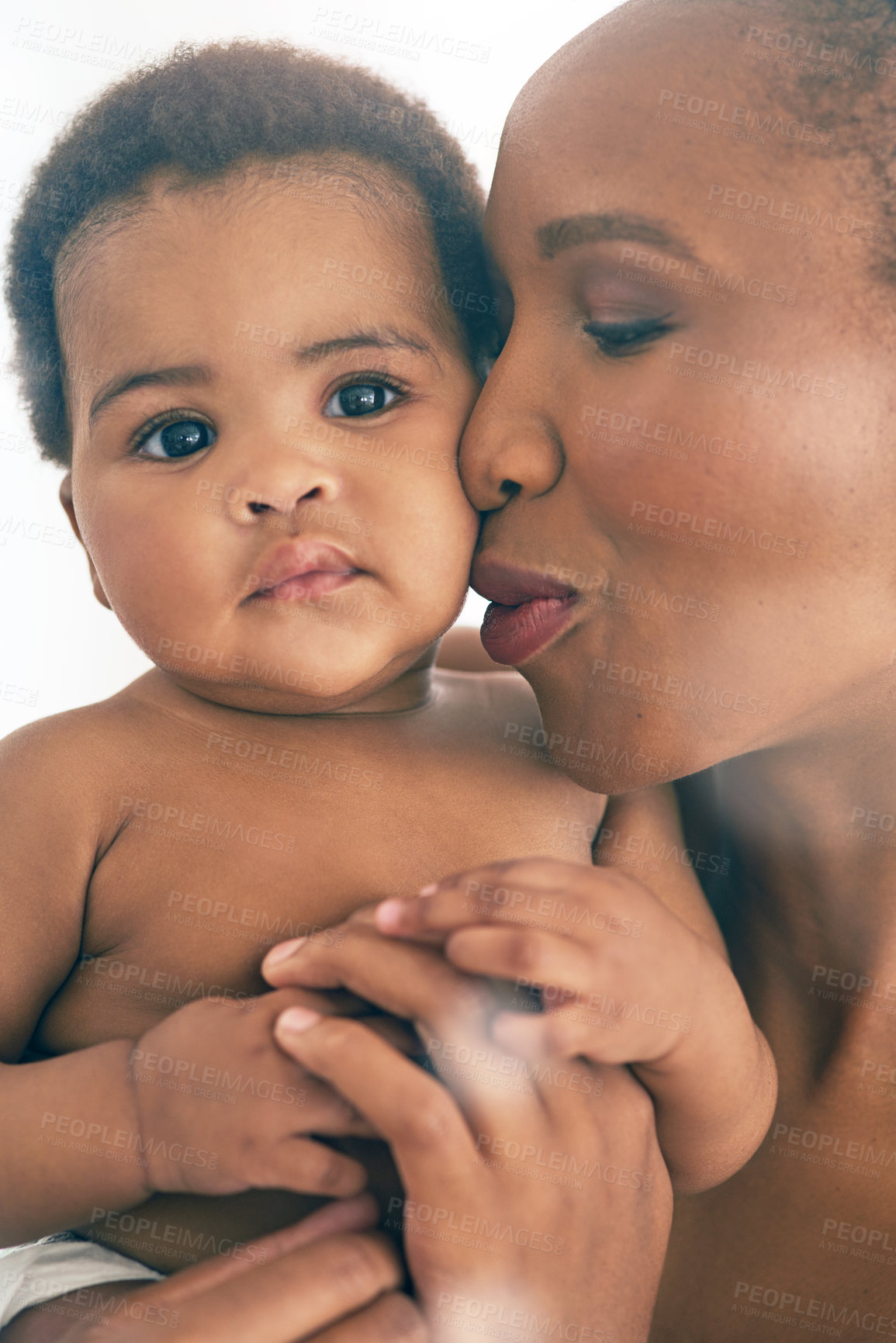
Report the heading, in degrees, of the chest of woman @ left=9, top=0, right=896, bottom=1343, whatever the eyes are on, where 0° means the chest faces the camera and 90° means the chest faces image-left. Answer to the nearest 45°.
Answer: approximately 45°
